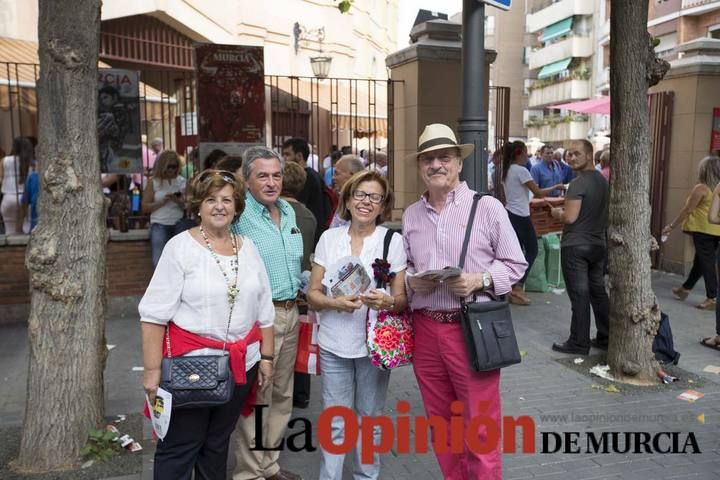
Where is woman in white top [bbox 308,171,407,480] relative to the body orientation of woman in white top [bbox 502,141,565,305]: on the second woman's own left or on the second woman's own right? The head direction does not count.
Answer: on the second woman's own right

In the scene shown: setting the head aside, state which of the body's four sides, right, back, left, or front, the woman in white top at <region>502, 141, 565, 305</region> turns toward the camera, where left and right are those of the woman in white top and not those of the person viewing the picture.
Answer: right

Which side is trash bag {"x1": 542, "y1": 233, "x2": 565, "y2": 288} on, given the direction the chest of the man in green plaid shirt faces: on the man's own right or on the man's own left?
on the man's own left

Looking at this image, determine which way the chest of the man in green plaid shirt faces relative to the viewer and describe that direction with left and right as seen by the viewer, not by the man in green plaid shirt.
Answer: facing the viewer and to the right of the viewer

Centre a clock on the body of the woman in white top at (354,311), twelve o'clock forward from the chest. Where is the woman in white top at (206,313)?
the woman in white top at (206,313) is roughly at 2 o'clock from the woman in white top at (354,311).

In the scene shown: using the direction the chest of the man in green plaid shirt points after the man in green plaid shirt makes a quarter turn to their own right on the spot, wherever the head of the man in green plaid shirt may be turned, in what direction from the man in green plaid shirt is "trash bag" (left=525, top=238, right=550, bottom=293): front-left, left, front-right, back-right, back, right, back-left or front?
back

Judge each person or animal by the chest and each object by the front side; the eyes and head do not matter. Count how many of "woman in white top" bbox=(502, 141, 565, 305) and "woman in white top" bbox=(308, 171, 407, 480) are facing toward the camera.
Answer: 1

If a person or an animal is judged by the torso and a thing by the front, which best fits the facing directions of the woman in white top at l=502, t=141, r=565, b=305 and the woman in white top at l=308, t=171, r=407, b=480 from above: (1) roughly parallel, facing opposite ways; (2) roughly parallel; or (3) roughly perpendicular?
roughly perpendicular

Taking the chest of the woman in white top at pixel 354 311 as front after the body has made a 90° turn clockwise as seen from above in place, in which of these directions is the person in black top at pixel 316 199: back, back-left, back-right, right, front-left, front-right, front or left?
right

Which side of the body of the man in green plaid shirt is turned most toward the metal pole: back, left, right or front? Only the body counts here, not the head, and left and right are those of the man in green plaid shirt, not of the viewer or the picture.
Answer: left
